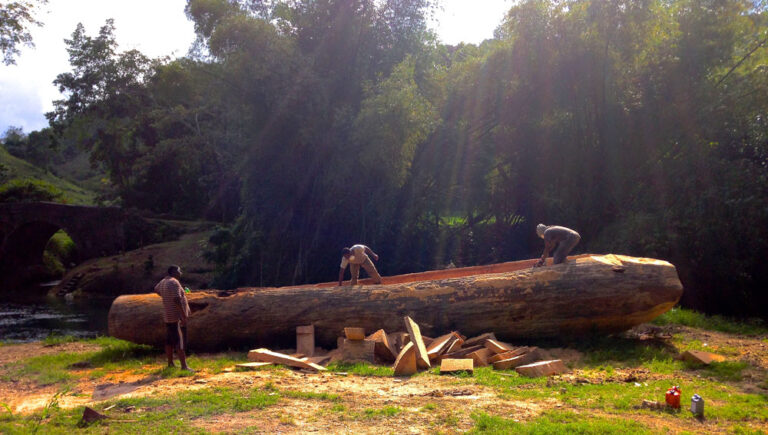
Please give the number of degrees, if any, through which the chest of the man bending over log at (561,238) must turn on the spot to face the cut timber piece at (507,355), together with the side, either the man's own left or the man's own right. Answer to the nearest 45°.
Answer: approximately 45° to the man's own left

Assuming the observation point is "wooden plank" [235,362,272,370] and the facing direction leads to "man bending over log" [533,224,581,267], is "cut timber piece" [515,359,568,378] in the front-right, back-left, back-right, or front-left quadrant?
front-right

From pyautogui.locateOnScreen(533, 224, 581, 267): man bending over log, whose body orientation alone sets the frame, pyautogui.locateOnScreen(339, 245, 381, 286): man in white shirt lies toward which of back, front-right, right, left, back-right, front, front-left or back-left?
front

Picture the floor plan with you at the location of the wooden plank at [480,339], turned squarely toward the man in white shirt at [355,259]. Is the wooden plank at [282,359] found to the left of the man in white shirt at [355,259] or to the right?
left

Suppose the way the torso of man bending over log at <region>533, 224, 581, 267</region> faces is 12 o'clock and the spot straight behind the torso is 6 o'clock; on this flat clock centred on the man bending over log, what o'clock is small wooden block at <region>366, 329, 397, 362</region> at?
The small wooden block is roughly at 11 o'clock from the man bending over log.

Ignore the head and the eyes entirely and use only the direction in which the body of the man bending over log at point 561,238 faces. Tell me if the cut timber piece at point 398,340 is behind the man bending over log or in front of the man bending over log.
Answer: in front

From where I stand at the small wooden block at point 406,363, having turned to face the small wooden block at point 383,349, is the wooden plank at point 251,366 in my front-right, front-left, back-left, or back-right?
front-left

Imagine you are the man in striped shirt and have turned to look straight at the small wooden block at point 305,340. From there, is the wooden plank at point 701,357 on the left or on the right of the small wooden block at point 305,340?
right

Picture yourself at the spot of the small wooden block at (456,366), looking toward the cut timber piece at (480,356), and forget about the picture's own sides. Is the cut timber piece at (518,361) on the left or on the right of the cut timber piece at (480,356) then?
right

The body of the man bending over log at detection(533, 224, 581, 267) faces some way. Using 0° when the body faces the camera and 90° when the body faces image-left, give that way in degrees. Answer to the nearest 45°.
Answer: approximately 90°

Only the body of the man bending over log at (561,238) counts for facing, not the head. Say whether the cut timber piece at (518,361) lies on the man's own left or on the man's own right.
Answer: on the man's own left

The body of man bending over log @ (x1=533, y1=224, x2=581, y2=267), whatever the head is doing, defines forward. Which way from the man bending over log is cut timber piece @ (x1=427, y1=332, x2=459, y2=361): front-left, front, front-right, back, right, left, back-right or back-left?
front-left

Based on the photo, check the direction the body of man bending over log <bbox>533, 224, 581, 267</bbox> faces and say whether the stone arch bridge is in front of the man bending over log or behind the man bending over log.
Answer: in front

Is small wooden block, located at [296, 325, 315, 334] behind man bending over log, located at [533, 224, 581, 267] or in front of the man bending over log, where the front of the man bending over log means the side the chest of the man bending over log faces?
in front

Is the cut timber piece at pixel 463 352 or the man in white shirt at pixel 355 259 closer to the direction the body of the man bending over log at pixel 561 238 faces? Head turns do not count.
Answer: the man in white shirt

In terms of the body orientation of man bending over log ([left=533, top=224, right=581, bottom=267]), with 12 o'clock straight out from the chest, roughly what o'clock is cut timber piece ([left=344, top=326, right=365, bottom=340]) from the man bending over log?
The cut timber piece is roughly at 11 o'clock from the man bending over log.
